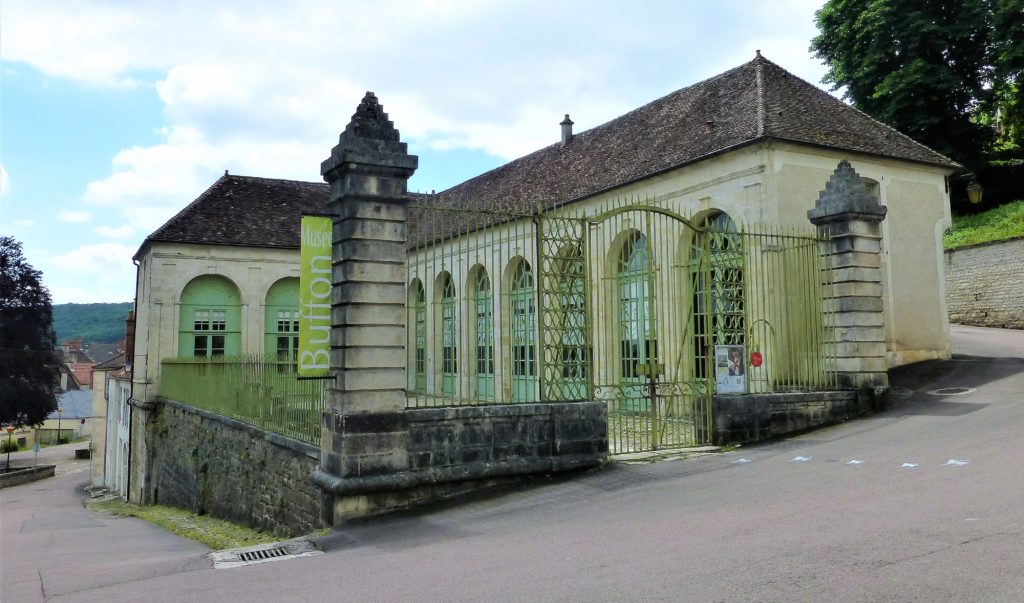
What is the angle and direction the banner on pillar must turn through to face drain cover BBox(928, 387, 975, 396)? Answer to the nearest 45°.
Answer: approximately 90° to its left

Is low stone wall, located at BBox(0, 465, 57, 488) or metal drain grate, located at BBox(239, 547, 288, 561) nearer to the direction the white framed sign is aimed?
the metal drain grate

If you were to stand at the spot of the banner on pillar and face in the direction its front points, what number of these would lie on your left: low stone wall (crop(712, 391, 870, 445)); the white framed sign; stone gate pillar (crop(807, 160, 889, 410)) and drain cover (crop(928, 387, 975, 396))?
4

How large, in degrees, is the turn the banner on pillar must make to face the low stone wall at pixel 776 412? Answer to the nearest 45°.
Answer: approximately 90° to its left

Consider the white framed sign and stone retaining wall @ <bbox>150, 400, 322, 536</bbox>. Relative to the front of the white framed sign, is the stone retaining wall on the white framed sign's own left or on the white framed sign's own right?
on the white framed sign's own right

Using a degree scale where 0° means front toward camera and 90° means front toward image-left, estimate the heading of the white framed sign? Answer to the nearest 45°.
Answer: approximately 0°

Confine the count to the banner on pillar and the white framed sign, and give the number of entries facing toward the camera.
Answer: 2

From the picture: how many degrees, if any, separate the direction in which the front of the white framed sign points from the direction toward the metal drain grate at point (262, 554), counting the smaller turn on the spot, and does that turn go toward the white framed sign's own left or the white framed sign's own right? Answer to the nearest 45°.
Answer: approximately 45° to the white framed sign's own right

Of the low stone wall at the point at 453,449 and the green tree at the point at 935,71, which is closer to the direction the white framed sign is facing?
the low stone wall

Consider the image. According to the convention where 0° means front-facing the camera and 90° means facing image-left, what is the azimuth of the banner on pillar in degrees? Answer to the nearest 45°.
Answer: approximately 0°
